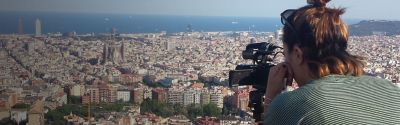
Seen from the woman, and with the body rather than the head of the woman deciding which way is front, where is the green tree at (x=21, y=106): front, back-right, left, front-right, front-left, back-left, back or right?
front

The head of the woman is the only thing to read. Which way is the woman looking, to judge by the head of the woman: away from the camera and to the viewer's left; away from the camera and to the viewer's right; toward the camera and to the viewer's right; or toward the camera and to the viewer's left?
away from the camera and to the viewer's left

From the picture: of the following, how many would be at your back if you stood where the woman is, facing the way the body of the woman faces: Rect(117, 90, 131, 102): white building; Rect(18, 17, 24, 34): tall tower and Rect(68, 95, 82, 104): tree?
0

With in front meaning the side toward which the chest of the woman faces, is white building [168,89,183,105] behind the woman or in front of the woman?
in front

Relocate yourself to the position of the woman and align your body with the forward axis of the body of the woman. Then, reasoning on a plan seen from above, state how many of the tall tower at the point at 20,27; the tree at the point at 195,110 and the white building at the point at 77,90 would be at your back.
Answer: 0

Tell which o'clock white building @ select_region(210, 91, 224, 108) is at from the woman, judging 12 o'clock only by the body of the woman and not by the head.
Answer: The white building is roughly at 1 o'clock from the woman.

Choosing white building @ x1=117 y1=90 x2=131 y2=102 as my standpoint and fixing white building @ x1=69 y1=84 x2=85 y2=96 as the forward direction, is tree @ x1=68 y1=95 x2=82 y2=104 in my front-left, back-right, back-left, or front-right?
front-left

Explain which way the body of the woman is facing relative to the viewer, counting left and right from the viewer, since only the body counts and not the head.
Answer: facing away from the viewer and to the left of the viewer

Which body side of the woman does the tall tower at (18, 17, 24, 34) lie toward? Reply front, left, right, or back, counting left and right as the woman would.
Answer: front

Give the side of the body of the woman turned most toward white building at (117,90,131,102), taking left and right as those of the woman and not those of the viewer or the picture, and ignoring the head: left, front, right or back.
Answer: front

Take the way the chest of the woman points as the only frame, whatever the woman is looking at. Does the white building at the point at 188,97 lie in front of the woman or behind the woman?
in front
